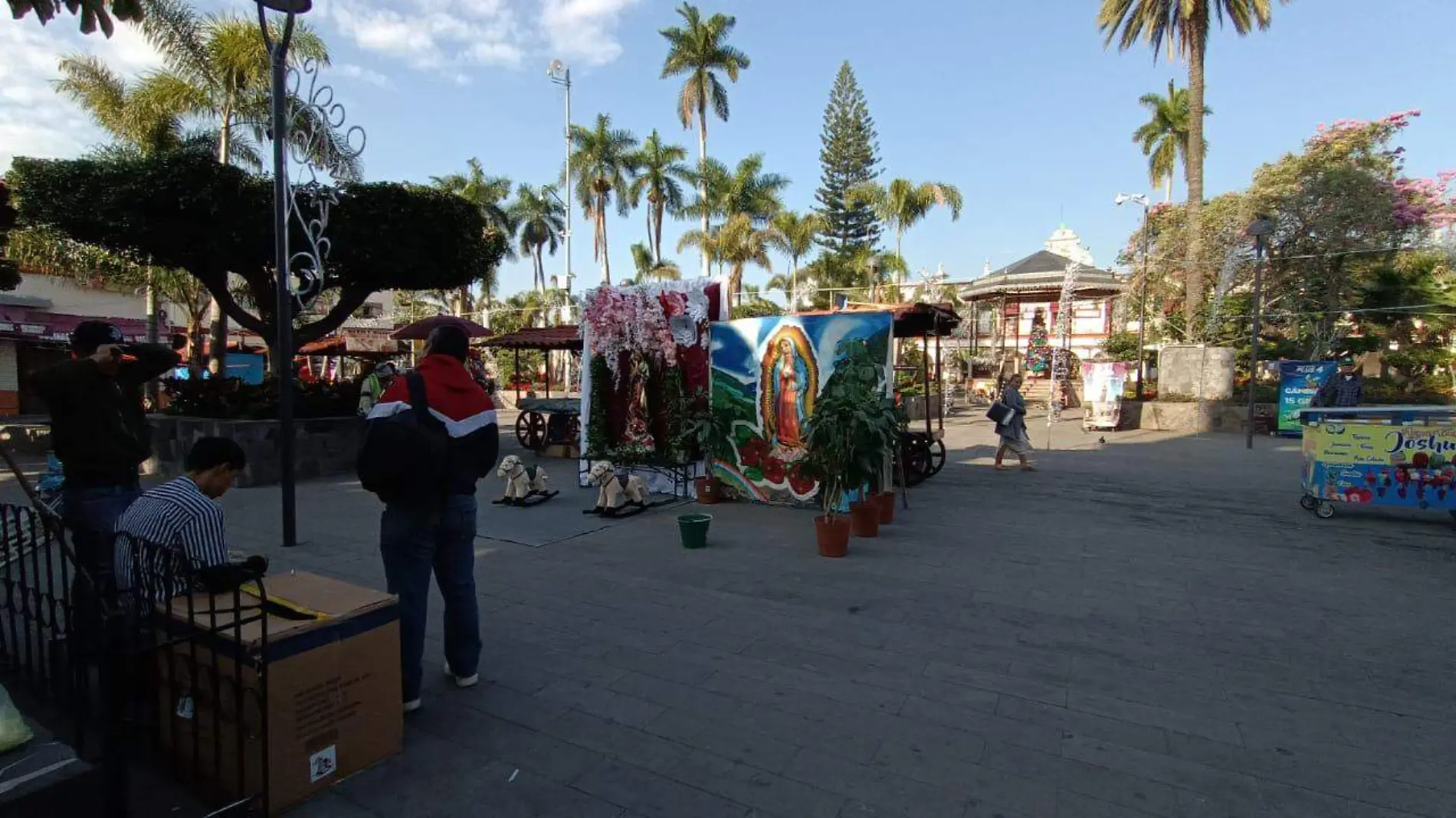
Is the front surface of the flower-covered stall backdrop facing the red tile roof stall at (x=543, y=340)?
no

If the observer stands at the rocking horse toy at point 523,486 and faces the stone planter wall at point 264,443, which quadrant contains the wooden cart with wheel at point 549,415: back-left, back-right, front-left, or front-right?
front-right

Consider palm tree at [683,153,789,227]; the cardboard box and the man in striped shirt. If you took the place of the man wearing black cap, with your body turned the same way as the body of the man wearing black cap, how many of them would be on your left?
1

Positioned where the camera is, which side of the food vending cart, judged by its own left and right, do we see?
front

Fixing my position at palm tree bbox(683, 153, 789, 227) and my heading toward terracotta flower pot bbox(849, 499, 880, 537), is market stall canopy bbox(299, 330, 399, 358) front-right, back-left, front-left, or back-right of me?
front-right

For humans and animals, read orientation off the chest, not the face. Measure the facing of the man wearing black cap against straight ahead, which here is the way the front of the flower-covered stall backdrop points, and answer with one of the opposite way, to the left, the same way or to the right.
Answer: to the left

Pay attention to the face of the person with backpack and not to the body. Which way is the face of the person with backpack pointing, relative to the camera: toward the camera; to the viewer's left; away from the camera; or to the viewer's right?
away from the camera

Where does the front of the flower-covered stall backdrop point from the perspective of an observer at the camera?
facing the viewer

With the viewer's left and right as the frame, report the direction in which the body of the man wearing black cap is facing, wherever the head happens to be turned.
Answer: facing the viewer and to the right of the viewer

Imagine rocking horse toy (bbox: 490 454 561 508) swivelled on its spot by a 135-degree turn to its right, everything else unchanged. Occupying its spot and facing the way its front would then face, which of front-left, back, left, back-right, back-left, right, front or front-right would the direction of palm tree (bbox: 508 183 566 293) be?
front

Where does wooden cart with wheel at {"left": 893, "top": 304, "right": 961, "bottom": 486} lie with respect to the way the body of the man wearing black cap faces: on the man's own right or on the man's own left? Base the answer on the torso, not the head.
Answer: on the man's own left

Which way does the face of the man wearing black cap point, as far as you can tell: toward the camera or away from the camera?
away from the camera

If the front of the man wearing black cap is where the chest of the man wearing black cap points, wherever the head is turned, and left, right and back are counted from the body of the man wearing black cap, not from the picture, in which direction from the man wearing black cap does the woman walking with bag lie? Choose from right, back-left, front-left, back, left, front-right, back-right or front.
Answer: front-left

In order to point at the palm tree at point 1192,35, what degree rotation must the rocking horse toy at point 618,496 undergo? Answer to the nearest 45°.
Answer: approximately 180°

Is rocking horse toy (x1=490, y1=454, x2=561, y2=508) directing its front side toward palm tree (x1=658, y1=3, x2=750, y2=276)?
no

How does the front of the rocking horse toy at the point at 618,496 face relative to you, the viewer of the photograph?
facing the viewer and to the left of the viewer
